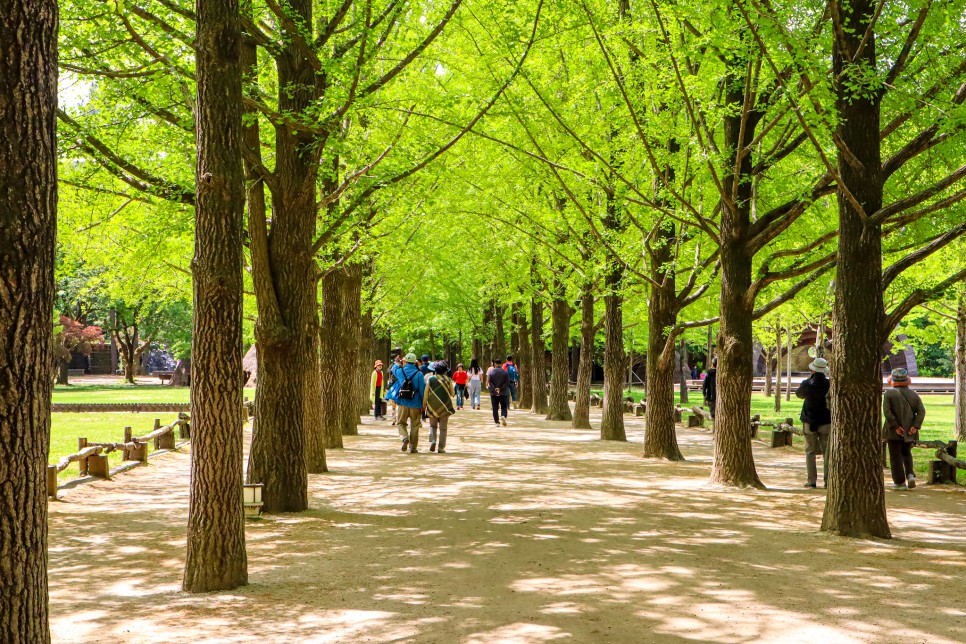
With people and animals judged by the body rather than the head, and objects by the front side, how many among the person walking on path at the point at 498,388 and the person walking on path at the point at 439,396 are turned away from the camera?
2

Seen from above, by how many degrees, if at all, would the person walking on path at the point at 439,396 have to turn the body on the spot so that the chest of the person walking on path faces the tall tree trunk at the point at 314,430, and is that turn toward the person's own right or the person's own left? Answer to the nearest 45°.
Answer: approximately 135° to the person's own left

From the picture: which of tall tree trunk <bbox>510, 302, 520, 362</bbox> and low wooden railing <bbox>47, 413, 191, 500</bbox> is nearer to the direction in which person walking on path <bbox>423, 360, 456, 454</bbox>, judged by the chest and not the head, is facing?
the tall tree trunk

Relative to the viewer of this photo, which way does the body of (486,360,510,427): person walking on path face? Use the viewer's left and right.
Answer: facing away from the viewer

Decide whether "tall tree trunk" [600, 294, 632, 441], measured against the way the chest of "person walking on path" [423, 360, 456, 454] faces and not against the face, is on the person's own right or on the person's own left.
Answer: on the person's own right

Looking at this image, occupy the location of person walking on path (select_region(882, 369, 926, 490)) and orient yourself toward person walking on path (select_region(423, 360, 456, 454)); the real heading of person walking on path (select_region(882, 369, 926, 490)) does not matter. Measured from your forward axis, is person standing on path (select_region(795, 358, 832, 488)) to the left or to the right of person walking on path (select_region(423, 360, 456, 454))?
left

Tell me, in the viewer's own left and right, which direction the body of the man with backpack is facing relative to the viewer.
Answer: facing away from the viewer

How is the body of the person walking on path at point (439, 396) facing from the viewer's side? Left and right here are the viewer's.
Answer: facing away from the viewer

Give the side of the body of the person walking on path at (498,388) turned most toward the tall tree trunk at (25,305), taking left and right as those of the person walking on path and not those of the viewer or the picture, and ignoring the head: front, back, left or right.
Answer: back

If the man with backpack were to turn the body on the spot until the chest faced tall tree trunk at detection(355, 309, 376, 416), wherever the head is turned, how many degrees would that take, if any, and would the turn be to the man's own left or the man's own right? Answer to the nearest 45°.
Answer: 0° — they already face it
